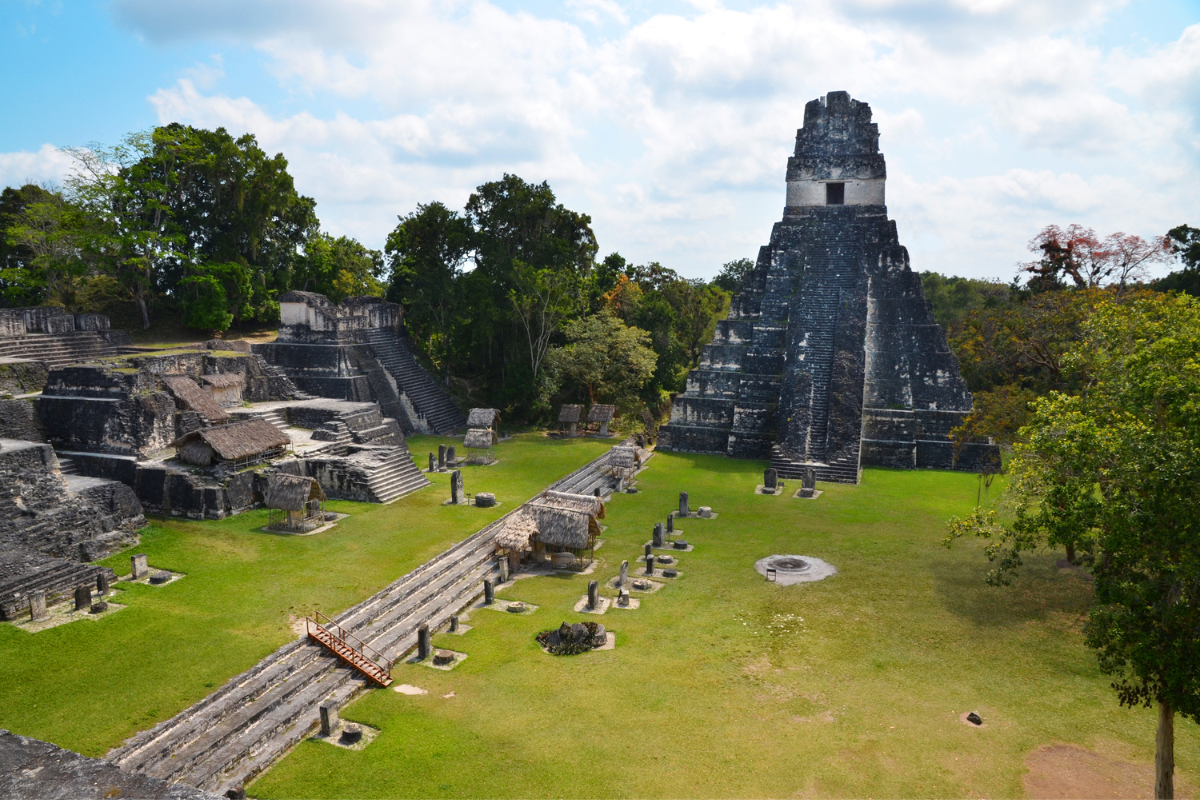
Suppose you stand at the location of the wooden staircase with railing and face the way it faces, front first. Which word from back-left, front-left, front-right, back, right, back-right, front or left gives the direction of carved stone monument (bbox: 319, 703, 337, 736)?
front-right

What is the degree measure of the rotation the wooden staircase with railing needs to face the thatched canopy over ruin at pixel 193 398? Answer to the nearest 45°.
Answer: approximately 135° to its left

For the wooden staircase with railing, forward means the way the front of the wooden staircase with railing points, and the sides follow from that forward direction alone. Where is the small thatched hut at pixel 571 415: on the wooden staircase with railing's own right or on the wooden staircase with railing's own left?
on the wooden staircase with railing's own left

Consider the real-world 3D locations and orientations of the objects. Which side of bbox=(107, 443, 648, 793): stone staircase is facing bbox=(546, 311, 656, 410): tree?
left

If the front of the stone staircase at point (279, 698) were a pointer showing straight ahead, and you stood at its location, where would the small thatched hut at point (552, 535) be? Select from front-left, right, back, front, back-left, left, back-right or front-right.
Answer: left

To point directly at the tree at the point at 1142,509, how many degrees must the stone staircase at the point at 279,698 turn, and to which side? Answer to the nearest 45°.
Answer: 0° — it already faces it

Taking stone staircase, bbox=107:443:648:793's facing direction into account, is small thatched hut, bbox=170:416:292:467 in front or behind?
behind

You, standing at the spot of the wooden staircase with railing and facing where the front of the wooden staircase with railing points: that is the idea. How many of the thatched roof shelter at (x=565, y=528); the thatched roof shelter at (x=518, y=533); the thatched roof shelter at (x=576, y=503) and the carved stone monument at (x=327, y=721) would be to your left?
3

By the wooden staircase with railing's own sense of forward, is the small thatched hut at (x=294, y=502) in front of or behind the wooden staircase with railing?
behind

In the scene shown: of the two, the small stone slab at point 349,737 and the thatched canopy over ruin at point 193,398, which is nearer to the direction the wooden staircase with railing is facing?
the small stone slab

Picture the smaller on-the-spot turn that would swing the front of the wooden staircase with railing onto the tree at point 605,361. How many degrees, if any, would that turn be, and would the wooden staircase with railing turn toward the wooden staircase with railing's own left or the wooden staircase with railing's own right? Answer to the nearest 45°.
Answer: approximately 90° to the wooden staircase with railing's own left

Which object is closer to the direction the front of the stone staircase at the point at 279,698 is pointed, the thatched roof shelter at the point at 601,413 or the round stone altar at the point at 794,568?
the round stone altar

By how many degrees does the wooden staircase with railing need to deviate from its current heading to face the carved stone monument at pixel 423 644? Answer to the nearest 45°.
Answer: approximately 45° to its left

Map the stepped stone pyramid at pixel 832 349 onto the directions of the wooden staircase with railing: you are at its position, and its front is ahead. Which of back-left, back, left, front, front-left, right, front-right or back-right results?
left

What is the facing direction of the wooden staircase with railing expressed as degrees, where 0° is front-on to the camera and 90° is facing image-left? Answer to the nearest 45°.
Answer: approximately 315°

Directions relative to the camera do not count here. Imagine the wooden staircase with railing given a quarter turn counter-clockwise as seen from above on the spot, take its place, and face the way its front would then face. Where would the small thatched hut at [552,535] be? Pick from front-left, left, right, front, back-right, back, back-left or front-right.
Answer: front

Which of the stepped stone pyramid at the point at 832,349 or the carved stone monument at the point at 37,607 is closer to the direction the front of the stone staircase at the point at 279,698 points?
the stepped stone pyramid
